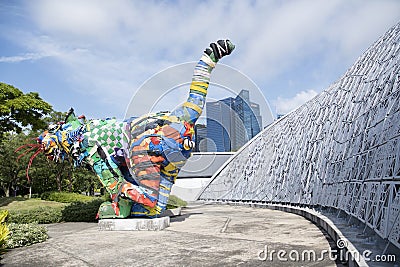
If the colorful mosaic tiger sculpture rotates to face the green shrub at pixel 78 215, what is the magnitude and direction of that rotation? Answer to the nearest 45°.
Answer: approximately 45° to its right

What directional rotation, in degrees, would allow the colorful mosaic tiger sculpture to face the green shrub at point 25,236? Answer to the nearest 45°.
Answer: approximately 45° to its left

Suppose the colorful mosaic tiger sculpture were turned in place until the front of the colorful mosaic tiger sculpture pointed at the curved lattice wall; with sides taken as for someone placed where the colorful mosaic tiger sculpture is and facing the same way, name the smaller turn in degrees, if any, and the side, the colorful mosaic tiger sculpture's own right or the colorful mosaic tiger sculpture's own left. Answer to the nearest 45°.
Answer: approximately 180°

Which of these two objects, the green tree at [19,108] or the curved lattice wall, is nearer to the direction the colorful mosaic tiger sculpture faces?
the green tree

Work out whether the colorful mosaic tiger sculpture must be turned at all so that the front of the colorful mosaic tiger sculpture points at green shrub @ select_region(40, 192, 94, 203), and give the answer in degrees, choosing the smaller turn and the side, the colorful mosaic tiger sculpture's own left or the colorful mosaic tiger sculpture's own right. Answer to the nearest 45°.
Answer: approximately 90° to the colorful mosaic tiger sculpture's own right

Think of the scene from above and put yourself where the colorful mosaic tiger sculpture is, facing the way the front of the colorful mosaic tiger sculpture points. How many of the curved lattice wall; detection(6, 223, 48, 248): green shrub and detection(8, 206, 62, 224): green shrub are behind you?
1

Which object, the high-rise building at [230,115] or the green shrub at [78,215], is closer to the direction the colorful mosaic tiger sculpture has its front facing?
the green shrub

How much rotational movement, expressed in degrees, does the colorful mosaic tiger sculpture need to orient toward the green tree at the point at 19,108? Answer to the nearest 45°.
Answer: approximately 45° to its right

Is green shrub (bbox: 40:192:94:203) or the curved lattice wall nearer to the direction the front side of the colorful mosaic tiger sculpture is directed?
the green shrub

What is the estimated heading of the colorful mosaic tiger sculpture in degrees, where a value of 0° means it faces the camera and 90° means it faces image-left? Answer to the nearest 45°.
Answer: approximately 90°

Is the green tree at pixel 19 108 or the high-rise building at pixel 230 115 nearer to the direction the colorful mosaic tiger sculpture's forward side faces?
the green tree

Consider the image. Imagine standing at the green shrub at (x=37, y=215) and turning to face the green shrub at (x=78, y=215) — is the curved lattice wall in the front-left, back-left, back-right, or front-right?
front-right

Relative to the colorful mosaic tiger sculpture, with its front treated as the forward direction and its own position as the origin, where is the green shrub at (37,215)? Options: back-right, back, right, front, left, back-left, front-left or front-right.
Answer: front-right
